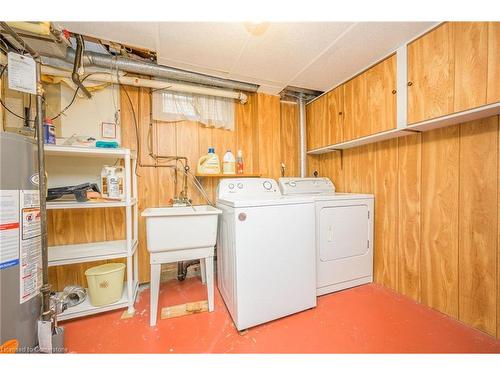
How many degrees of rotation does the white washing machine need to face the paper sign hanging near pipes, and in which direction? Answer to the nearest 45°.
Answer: approximately 135° to its right

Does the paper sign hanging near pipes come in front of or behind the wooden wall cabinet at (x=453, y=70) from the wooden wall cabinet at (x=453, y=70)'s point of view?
in front

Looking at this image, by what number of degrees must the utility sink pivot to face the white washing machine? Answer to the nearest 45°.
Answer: approximately 90° to its left

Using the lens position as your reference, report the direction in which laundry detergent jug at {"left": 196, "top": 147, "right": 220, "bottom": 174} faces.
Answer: facing the viewer

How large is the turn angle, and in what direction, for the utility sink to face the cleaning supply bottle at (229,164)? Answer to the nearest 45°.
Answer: approximately 135° to its left

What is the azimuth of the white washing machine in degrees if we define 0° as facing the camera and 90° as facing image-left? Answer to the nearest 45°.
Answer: approximately 315°

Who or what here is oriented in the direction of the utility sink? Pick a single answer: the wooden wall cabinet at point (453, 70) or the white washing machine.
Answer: the wooden wall cabinet

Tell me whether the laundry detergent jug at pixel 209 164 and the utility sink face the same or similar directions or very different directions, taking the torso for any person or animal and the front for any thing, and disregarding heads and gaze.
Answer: same or similar directions

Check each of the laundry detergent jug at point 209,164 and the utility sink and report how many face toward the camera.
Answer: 2

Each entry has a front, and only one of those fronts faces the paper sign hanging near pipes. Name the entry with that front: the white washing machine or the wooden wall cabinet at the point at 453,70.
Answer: the wooden wall cabinet

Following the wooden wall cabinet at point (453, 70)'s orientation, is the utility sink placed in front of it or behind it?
in front

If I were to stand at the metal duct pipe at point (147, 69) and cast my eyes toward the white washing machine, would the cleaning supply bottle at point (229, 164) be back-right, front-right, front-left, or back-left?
front-left

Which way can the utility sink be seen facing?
toward the camera

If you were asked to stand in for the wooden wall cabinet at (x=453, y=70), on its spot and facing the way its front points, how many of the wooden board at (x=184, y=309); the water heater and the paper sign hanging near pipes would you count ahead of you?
3

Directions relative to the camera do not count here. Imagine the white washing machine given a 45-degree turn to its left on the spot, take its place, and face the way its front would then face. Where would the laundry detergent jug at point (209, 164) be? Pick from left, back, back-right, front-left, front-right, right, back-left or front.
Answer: back-left
